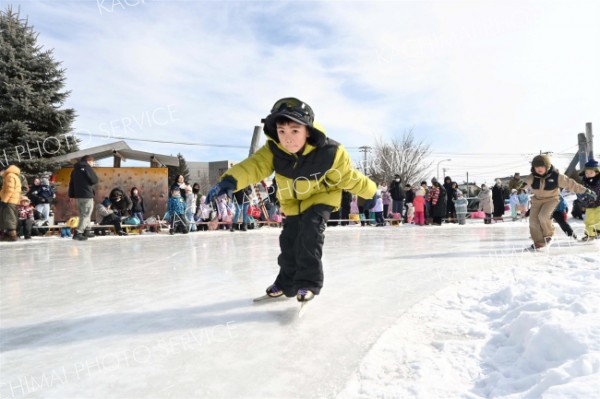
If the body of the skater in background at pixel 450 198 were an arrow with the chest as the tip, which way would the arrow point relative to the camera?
toward the camera

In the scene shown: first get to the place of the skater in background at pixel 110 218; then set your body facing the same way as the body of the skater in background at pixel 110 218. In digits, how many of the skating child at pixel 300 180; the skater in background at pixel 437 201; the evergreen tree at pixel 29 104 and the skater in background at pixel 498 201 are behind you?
1

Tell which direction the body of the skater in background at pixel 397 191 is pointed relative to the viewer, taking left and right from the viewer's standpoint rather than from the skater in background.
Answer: facing the viewer

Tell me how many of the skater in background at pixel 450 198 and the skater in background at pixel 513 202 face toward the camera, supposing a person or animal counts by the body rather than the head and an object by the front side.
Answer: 2

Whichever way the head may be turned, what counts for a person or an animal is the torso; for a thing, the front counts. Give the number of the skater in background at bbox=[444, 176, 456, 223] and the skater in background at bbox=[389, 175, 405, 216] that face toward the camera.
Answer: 2

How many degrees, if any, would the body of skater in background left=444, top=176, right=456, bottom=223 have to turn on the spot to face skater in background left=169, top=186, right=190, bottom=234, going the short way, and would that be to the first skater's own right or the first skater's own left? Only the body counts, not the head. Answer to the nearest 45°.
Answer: approximately 45° to the first skater's own right

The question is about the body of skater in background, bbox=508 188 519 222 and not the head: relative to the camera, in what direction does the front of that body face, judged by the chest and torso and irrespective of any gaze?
toward the camera

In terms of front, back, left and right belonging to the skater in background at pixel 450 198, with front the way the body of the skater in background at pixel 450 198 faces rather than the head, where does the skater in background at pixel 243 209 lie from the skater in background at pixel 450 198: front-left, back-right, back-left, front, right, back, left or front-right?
front-right

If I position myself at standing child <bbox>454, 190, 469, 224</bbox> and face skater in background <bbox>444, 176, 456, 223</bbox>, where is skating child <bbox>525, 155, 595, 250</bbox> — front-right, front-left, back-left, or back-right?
back-left

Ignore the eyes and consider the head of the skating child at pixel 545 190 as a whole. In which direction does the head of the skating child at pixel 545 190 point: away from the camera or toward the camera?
toward the camera

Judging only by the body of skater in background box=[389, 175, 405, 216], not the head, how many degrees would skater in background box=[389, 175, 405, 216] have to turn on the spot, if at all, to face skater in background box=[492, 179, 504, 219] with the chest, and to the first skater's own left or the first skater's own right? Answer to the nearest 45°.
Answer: approximately 135° to the first skater's own left

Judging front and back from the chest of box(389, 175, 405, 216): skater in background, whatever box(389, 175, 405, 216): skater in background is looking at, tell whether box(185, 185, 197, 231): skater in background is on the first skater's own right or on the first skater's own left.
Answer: on the first skater's own right

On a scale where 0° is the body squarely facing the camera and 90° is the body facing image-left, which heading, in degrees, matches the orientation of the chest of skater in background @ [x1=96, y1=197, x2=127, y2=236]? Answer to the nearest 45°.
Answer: approximately 315°

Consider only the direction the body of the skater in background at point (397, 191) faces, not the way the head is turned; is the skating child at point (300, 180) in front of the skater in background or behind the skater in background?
in front

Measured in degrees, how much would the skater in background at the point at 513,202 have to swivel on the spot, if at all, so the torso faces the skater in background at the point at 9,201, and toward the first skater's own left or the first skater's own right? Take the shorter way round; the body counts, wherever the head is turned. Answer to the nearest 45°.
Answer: approximately 45° to the first skater's own right

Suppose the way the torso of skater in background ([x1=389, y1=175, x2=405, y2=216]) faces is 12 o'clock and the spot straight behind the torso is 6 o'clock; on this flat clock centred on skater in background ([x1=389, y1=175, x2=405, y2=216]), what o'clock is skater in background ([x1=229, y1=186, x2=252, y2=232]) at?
skater in background ([x1=229, y1=186, x2=252, y2=232]) is roughly at 2 o'clock from skater in background ([x1=389, y1=175, x2=405, y2=216]).
